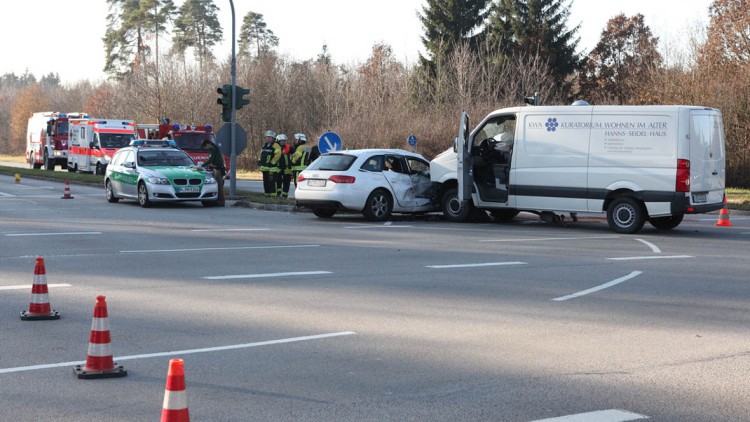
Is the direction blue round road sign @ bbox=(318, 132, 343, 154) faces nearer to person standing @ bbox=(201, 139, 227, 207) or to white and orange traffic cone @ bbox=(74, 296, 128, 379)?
the white and orange traffic cone

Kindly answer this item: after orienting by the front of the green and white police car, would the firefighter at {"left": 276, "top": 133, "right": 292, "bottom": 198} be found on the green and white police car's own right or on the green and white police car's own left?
on the green and white police car's own left

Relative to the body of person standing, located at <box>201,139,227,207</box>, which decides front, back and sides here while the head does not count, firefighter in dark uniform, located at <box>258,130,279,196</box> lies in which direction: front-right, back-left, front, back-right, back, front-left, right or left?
back-right

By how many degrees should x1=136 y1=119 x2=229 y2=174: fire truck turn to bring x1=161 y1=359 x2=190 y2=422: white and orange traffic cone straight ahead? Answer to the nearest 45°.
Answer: approximately 45° to its right

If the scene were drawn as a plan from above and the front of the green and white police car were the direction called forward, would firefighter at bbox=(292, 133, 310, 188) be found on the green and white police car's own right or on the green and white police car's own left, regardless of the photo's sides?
on the green and white police car's own left

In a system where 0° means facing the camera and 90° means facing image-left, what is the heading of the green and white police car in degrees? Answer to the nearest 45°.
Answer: approximately 315°

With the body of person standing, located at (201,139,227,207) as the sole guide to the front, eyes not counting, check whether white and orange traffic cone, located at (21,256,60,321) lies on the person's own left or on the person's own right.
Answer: on the person's own left

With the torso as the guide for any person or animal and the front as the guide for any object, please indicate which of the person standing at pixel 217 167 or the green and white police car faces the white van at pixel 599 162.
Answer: the green and white police car

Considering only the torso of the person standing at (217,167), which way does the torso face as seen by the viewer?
to the viewer's left

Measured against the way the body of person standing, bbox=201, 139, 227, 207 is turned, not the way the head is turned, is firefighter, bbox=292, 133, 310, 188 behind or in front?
behind
